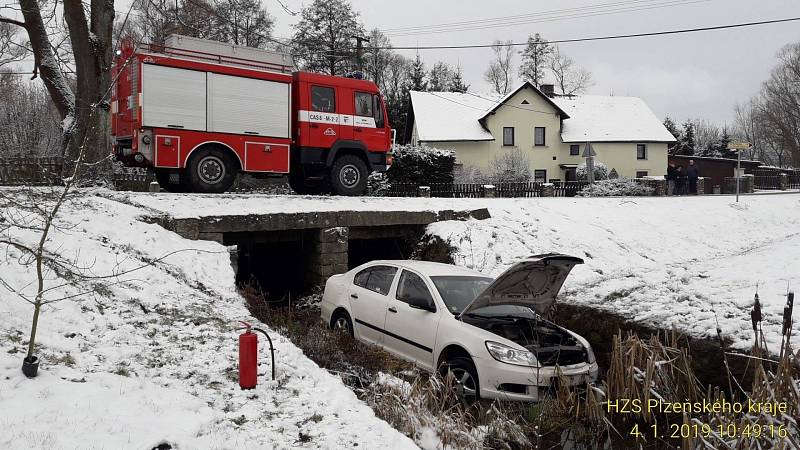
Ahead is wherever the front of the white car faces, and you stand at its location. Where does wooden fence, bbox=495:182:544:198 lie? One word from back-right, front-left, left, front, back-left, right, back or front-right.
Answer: back-left

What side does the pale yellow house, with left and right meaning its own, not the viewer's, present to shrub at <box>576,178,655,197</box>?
front

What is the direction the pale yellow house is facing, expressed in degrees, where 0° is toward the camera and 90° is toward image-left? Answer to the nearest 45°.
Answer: approximately 0°

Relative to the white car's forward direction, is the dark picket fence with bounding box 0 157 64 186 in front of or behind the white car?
behind

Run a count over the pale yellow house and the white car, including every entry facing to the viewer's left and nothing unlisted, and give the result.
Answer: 0

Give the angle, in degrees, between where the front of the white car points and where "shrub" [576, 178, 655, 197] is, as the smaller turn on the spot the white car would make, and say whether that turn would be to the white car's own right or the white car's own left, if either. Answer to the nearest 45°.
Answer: approximately 135° to the white car's own left

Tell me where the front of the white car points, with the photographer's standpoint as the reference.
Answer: facing the viewer and to the right of the viewer

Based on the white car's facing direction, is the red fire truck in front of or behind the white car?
behind

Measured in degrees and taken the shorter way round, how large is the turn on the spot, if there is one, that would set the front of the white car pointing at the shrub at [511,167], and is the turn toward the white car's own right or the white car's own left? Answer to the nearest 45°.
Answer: approximately 135° to the white car's own left

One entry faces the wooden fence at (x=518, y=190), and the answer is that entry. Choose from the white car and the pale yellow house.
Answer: the pale yellow house

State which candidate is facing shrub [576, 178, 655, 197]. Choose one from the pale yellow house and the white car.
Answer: the pale yellow house

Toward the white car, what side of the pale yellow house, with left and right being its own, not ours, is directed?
front

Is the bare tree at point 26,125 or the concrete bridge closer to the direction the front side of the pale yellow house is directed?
the concrete bridge

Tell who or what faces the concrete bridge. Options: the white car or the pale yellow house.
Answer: the pale yellow house
